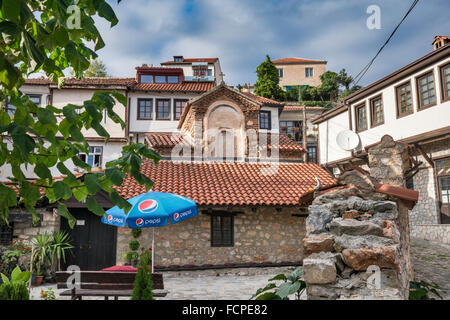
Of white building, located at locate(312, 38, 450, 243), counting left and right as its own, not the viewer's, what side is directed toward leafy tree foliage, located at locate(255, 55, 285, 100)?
right

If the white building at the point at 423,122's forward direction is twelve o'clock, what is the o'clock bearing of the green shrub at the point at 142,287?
The green shrub is roughly at 11 o'clock from the white building.

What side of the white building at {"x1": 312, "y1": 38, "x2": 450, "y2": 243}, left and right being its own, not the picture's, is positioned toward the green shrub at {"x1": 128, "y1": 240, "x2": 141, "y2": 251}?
front

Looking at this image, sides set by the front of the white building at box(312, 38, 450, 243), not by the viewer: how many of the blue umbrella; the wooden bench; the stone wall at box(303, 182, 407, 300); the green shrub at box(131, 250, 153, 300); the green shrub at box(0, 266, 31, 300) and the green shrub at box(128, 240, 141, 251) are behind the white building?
0

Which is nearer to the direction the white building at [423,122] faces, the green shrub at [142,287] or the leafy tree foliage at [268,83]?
the green shrub

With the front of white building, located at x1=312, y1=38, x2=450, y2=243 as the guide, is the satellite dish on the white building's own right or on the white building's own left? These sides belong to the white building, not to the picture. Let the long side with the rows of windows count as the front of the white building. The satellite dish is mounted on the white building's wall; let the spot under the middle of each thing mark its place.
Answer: on the white building's own right

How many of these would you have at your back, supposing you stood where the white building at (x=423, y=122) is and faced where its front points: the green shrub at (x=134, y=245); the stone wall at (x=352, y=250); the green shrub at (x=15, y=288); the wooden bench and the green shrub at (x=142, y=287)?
0

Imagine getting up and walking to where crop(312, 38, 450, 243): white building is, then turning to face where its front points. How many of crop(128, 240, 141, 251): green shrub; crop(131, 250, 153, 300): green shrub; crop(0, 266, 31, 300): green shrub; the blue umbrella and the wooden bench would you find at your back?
0

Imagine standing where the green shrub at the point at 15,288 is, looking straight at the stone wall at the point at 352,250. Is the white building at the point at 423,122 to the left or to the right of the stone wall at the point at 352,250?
left

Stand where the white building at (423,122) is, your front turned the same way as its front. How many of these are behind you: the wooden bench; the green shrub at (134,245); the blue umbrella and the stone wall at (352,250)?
0

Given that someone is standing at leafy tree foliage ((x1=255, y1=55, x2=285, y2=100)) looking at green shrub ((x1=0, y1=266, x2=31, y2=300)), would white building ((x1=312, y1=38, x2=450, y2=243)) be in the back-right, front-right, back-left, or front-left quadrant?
front-left

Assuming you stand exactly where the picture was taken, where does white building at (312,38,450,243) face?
facing the viewer and to the left of the viewer

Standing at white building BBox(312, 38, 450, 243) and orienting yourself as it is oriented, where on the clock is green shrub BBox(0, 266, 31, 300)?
The green shrub is roughly at 11 o'clock from the white building.

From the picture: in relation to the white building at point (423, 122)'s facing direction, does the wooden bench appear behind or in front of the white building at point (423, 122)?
in front
